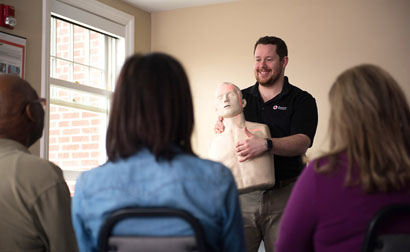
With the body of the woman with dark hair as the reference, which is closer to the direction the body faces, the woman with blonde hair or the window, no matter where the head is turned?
the window

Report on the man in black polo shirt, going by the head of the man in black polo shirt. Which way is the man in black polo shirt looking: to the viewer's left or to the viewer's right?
to the viewer's left

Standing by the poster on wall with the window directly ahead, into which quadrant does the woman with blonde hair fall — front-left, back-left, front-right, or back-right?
back-right

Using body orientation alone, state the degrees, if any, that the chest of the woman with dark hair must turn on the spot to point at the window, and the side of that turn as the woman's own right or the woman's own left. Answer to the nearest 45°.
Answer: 0° — they already face it

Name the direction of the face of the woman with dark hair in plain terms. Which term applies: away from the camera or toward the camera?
away from the camera

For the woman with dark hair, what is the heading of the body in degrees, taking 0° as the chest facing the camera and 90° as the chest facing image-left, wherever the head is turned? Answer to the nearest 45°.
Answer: approximately 180°

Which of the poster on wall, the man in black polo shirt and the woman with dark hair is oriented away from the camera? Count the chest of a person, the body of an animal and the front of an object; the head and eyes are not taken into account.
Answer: the woman with dark hair

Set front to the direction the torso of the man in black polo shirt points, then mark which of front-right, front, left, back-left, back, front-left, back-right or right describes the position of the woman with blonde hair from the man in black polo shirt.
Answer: front-left

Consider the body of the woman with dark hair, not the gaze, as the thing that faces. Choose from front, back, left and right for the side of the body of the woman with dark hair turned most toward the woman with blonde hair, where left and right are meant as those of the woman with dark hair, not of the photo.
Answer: right

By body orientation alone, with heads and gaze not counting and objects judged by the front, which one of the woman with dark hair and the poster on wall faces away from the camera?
the woman with dark hair

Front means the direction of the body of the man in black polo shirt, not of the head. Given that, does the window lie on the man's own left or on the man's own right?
on the man's own right

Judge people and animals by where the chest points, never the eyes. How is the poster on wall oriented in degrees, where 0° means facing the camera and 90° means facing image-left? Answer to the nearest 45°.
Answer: approximately 315°

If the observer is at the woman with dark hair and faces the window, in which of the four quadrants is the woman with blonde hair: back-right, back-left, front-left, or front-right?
back-right
